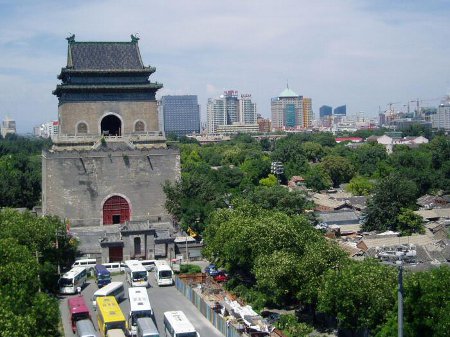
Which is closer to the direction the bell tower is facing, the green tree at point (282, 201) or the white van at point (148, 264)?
the white van

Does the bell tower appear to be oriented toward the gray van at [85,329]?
yes

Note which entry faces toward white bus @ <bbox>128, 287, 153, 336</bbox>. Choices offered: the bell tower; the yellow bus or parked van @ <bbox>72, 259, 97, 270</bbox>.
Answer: the bell tower

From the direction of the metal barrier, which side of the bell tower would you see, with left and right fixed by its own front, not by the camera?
front

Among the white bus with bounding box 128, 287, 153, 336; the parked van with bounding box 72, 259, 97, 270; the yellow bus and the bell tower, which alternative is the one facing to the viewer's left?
the parked van

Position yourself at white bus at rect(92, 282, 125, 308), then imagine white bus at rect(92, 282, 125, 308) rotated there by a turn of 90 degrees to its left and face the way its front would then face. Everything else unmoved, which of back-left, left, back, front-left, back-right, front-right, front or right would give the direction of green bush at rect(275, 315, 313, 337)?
front

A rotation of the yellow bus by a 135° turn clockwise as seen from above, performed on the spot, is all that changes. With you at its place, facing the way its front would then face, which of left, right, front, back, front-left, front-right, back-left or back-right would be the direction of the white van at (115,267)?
front-right

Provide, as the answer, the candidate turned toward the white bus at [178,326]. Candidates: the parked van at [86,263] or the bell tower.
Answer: the bell tower

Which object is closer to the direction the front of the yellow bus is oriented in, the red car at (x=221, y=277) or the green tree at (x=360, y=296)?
the green tree

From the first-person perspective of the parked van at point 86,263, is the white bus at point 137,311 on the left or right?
on its left
